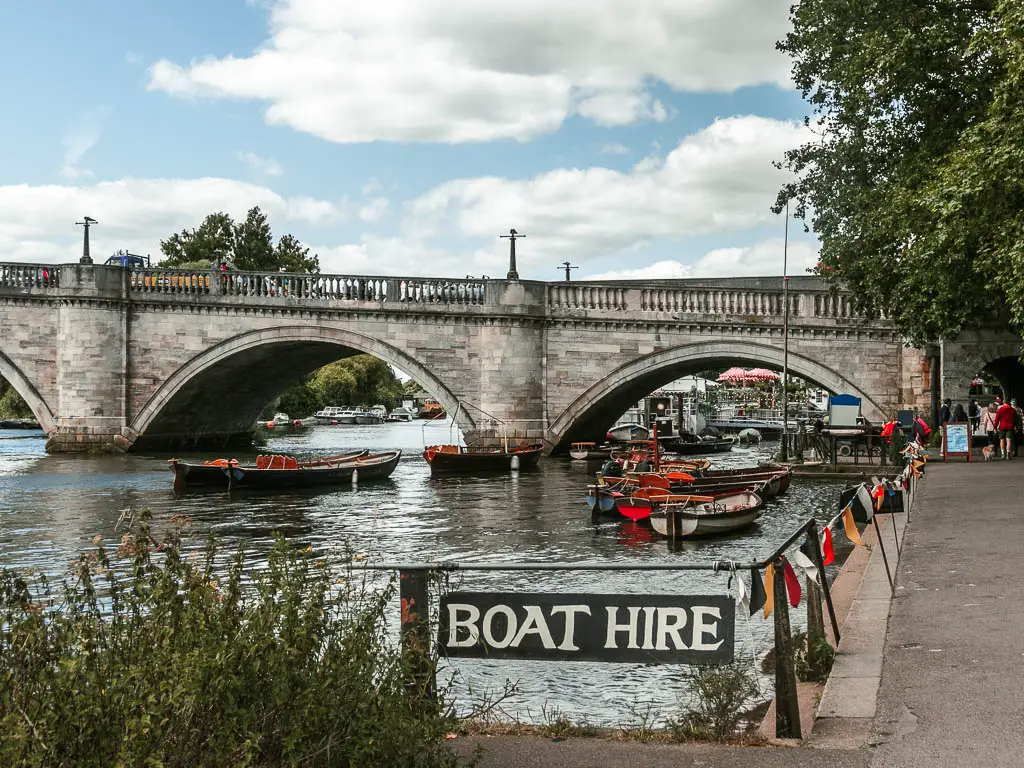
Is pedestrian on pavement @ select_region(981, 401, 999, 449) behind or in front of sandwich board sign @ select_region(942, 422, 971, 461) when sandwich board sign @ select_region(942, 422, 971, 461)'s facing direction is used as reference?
behind

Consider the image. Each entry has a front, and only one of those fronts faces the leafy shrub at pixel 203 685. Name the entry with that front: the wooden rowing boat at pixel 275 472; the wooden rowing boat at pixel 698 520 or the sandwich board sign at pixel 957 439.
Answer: the sandwich board sign

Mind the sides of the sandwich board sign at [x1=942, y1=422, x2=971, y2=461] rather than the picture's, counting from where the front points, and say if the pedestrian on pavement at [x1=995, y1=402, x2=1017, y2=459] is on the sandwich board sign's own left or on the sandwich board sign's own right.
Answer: on the sandwich board sign's own left

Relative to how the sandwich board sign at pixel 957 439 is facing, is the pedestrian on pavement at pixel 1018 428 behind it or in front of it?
behind

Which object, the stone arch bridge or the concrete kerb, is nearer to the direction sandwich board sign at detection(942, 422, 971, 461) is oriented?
the concrete kerb

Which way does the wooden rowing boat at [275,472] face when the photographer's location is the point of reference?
facing to the right of the viewer

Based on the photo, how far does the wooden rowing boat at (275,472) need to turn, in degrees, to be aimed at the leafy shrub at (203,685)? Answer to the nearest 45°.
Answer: approximately 90° to its right

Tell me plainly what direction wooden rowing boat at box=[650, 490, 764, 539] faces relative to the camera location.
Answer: facing away from the viewer and to the right of the viewer

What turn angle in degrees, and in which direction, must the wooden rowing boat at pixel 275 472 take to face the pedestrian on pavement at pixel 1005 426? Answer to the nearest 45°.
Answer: approximately 45° to its right

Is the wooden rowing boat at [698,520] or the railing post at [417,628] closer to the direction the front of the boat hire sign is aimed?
the railing post

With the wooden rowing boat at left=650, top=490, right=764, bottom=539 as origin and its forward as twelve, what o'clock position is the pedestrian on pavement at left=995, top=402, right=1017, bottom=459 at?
The pedestrian on pavement is roughly at 12 o'clock from the wooden rowing boat.
